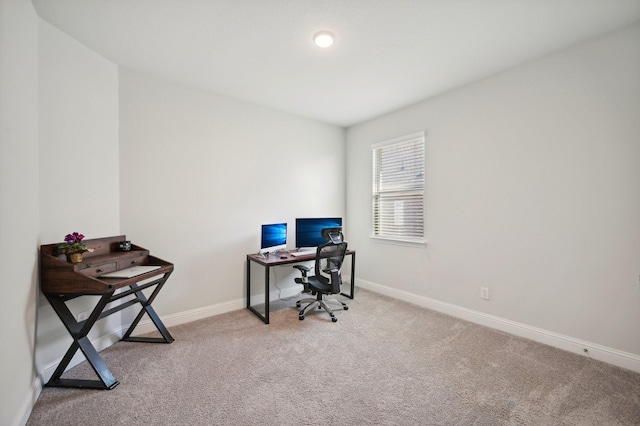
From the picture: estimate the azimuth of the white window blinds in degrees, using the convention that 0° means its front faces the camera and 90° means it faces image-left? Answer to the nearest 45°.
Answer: approximately 45°

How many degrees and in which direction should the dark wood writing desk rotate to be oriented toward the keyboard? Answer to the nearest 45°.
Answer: approximately 45° to its left

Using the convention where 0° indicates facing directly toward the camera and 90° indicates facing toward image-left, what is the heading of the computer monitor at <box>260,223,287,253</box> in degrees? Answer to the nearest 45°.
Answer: approximately 315°

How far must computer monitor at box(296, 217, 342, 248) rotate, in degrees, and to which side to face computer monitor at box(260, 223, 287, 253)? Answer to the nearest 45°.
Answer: approximately 45° to its right

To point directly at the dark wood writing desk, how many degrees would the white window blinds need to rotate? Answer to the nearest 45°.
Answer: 0° — it already faces it

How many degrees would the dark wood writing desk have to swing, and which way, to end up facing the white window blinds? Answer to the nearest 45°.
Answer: approximately 45° to its left

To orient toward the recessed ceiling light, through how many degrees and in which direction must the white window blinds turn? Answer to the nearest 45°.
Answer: approximately 45° to its left

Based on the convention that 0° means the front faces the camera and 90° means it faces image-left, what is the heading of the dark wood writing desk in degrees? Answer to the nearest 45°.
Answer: approximately 315°
